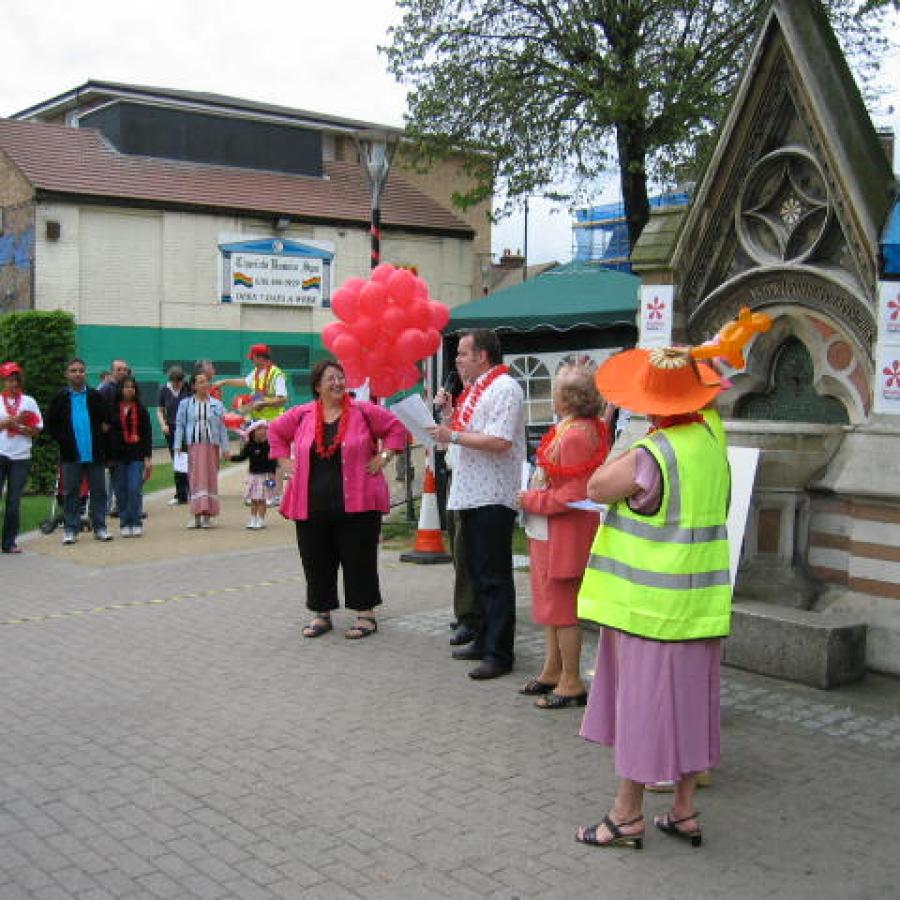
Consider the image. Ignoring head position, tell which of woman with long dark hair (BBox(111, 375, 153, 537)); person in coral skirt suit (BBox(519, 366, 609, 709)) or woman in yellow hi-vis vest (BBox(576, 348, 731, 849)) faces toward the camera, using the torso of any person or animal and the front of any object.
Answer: the woman with long dark hair

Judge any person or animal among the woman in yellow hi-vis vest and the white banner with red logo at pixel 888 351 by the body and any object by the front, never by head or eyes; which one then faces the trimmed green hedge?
the woman in yellow hi-vis vest

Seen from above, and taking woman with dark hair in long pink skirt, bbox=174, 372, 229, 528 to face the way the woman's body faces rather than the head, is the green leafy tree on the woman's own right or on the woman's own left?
on the woman's own left

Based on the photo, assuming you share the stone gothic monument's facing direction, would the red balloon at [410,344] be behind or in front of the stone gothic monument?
in front

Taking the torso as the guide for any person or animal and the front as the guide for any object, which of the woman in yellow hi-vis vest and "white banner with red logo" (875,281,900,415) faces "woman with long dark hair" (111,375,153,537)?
the woman in yellow hi-vis vest

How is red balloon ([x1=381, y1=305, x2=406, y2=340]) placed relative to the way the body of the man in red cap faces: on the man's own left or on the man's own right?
on the man's own left

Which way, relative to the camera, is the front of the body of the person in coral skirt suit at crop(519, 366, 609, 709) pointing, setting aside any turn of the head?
to the viewer's left

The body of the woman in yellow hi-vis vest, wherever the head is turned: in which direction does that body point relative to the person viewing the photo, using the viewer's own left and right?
facing away from the viewer and to the left of the viewer

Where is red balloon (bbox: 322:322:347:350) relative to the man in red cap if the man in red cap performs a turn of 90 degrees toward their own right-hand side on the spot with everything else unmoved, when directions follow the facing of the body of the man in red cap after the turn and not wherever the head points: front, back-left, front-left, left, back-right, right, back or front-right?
back-left

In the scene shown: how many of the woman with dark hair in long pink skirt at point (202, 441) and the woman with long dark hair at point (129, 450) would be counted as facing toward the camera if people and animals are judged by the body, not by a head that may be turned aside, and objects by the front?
2

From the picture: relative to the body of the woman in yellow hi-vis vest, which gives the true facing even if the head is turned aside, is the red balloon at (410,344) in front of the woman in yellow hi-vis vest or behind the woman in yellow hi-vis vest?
in front

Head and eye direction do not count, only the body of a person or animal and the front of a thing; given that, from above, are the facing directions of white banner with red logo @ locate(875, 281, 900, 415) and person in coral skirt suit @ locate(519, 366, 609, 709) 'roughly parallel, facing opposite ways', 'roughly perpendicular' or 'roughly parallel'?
roughly perpendicular

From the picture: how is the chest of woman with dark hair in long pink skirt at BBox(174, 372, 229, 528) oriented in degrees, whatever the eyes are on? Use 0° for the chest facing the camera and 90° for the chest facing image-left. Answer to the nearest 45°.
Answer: approximately 0°

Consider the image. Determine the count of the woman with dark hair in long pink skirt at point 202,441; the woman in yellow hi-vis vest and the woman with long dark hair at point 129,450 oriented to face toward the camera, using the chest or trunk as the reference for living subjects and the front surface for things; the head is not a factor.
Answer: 2

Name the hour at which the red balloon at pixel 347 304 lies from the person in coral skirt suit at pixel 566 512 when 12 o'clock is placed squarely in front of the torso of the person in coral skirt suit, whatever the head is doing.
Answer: The red balloon is roughly at 1 o'clock from the person in coral skirt suit.
